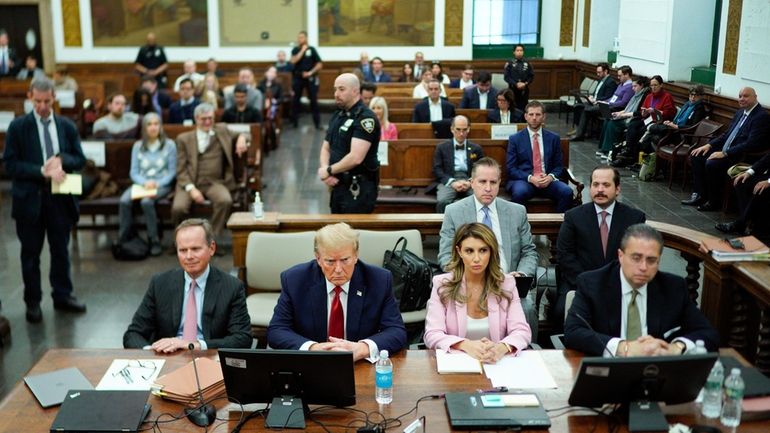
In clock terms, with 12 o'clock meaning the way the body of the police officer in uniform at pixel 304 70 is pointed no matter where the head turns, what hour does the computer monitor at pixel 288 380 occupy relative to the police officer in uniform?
The computer monitor is roughly at 12 o'clock from the police officer in uniform.

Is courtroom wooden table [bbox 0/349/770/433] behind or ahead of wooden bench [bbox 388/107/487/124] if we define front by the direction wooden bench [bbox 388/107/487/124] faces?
ahead

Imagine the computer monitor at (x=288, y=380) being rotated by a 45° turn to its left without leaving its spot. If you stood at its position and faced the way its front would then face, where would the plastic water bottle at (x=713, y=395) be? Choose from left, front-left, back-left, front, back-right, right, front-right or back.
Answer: back-right

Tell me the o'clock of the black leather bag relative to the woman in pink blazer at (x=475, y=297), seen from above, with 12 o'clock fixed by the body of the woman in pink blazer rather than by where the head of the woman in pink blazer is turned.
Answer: The black leather bag is roughly at 5 o'clock from the woman in pink blazer.

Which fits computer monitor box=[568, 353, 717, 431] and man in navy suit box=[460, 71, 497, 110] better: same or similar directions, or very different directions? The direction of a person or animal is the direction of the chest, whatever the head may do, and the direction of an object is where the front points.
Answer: very different directions

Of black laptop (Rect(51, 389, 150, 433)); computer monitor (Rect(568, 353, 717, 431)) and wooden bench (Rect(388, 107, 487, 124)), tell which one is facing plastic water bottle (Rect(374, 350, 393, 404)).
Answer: the wooden bench

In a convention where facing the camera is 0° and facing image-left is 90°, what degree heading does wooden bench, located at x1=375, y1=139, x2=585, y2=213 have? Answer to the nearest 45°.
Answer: approximately 0°

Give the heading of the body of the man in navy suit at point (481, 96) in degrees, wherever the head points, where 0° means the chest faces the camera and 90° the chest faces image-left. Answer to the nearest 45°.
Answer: approximately 0°

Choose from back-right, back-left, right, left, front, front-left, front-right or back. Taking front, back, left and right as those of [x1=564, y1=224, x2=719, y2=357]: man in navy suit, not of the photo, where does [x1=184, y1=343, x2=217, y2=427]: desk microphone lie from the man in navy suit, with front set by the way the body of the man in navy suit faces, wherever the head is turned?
front-right

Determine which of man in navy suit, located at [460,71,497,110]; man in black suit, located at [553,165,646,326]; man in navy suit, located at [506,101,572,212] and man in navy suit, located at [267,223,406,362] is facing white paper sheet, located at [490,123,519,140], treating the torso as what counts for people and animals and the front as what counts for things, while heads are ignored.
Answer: man in navy suit, located at [460,71,497,110]

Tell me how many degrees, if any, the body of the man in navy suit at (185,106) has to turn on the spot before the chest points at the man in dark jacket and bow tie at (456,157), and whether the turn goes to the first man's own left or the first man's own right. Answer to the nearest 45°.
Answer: approximately 45° to the first man's own left

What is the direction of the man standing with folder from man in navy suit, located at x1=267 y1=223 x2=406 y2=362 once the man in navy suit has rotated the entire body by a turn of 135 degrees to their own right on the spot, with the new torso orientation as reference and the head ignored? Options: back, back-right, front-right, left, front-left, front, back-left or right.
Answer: front

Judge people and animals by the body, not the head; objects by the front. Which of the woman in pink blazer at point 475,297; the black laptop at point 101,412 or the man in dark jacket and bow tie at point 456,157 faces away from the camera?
the black laptop

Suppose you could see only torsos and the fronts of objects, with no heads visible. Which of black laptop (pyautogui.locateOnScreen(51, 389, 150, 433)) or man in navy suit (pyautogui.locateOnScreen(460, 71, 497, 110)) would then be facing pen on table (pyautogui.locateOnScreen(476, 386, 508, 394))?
the man in navy suit
